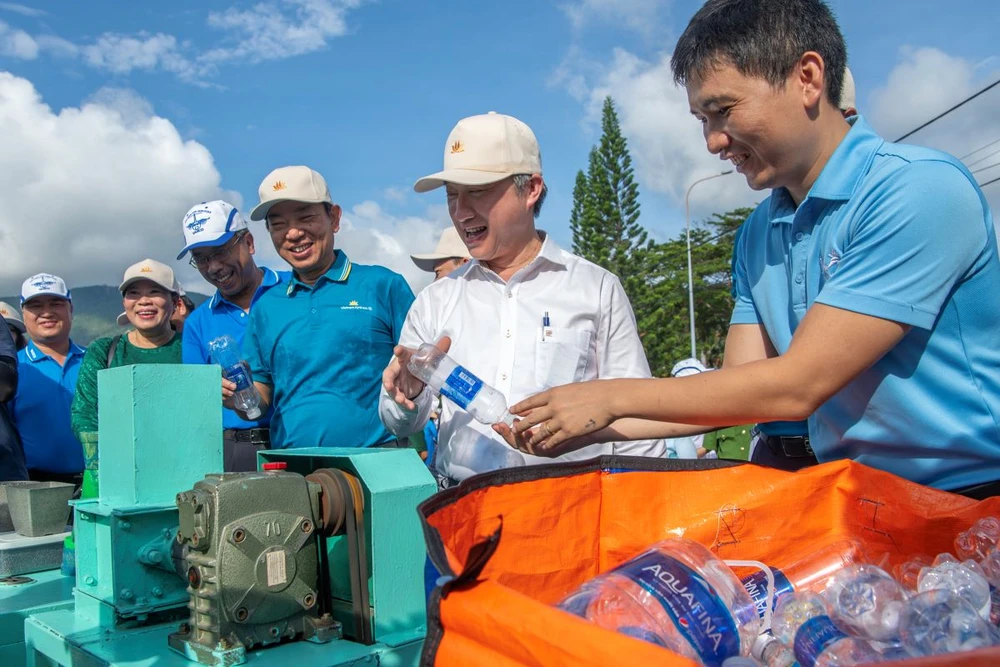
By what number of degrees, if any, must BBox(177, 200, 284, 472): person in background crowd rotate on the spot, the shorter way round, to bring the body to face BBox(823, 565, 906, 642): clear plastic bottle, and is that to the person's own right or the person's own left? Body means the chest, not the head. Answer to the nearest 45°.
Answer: approximately 45° to the person's own left

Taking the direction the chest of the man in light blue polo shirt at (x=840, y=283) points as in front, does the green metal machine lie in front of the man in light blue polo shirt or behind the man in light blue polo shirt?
in front

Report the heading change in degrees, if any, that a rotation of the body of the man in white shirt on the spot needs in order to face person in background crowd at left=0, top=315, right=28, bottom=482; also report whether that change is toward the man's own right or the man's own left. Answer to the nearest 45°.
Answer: approximately 90° to the man's own right

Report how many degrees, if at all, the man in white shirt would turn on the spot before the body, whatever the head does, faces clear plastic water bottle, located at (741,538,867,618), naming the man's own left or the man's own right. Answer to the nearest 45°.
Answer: approximately 90° to the man's own left

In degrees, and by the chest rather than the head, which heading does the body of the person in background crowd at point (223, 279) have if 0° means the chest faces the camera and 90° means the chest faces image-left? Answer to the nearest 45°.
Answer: approximately 45°

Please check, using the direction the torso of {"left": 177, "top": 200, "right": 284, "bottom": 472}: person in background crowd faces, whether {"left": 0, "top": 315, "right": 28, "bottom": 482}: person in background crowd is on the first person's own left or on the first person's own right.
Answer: on the first person's own right

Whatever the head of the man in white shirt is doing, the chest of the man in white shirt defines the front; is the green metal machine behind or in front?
in front

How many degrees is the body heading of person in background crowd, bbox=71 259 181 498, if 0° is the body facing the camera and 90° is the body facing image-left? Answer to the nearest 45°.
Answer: approximately 0°

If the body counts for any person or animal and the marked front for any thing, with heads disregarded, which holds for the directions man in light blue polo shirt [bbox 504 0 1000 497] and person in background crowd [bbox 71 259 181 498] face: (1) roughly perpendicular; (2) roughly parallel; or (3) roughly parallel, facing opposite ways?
roughly perpendicular
